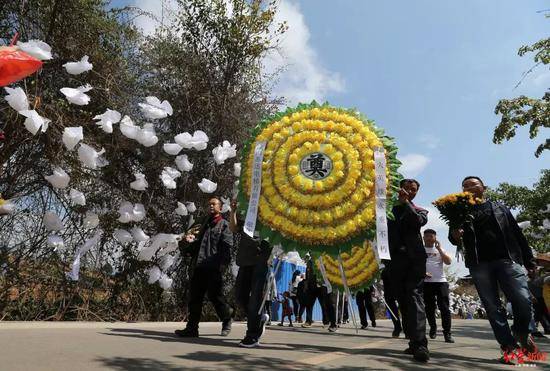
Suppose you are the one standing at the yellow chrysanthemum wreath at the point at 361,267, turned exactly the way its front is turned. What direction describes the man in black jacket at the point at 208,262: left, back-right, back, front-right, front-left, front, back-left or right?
front-right

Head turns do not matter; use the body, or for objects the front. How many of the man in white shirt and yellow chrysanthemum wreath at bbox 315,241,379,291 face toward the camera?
2

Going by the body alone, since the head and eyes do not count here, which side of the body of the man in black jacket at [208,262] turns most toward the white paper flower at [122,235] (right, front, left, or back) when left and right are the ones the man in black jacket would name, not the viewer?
right

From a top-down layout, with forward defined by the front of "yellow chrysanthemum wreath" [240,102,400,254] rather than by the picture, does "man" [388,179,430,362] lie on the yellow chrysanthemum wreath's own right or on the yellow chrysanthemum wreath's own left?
on the yellow chrysanthemum wreath's own left

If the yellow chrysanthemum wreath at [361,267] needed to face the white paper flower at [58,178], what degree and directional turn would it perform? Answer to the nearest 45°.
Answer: approximately 90° to its right

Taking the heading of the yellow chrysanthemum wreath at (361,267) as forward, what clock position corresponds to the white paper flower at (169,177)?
The white paper flower is roughly at 3 o'clock from the yellow chrysanthemum wreath.

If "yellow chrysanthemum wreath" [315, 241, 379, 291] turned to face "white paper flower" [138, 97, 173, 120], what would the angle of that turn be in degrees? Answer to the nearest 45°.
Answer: approximately 90° to its right

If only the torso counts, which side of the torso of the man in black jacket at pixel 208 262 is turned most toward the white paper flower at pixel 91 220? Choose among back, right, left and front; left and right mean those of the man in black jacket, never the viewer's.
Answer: right
